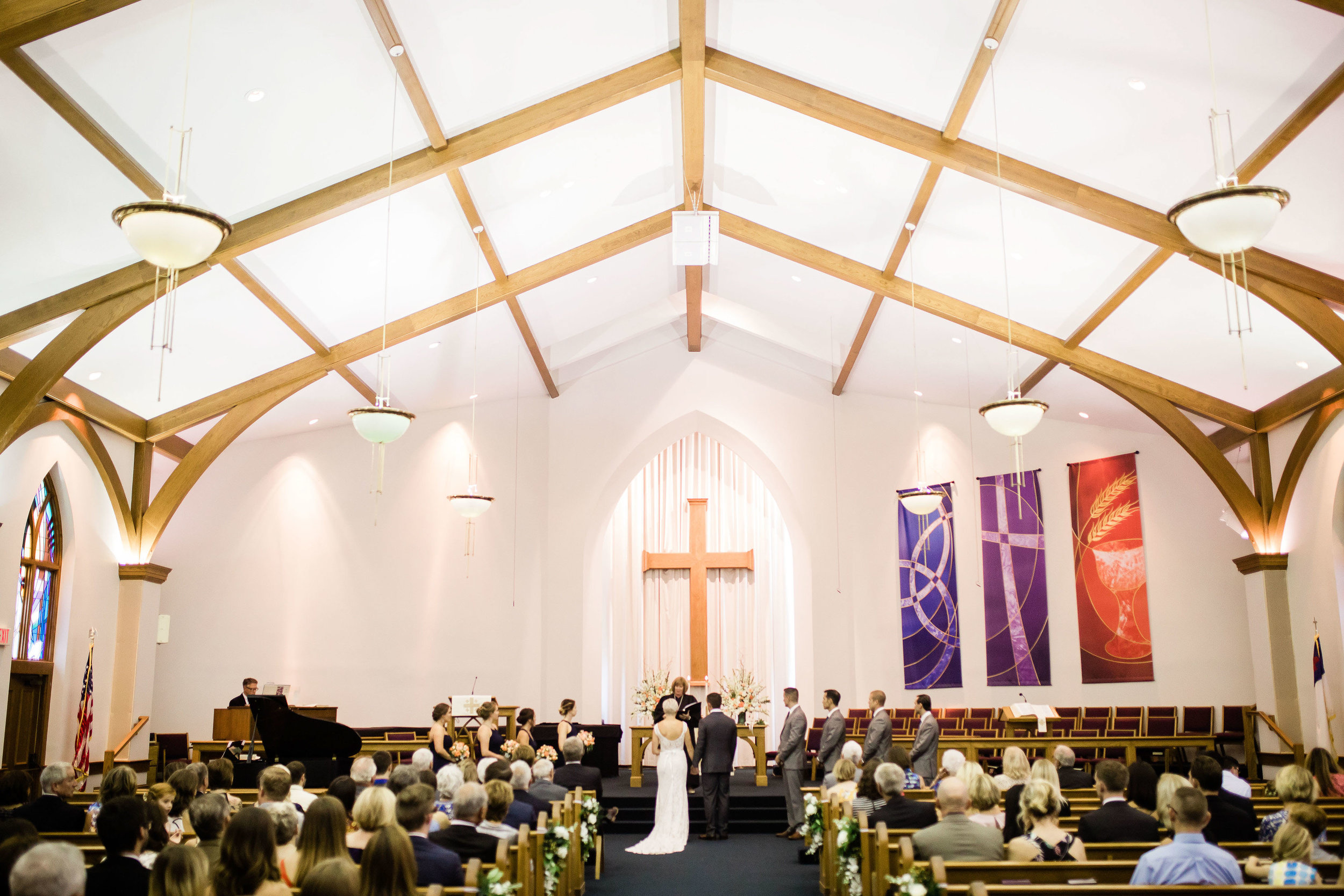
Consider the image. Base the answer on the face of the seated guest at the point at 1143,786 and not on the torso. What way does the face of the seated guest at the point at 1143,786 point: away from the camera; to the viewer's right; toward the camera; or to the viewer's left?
away from the camera

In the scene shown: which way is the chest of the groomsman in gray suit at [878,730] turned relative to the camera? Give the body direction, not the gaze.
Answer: to the viewer's left

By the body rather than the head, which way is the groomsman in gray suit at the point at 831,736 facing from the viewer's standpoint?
to the viewer's left

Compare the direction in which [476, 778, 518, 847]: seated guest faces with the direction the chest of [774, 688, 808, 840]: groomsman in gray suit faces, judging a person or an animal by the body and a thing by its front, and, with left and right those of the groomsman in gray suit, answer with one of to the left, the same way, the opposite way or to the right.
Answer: to the right

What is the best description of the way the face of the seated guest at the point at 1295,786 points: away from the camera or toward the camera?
away from the camera

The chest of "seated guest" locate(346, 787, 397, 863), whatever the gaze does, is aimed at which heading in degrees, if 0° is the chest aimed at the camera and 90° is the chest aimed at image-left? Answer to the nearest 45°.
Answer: approximately 225°

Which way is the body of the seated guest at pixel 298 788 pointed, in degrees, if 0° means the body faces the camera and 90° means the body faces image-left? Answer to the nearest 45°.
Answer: approximately 225°

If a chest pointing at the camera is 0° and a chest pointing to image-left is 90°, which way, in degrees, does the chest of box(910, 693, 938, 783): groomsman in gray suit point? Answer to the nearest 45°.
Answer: approximately 90°

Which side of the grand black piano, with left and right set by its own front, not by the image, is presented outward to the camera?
left

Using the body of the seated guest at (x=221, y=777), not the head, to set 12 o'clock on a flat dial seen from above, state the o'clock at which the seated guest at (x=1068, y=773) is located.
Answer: the seated guest at (x=1068, y=773) is roughly at 3 o'clock from the seated guest at (x=221, y=777).

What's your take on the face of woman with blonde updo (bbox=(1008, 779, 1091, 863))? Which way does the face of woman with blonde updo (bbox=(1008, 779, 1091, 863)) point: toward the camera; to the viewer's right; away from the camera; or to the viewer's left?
away from the camera

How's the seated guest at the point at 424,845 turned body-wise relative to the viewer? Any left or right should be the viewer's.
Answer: facing away from the viewer and to the right of the viewer

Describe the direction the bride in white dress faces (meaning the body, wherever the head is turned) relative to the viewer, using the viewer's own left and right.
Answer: facing away from the viewer

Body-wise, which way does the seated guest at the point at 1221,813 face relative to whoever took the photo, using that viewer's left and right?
facing away from the viewer and to the left of the viewer
